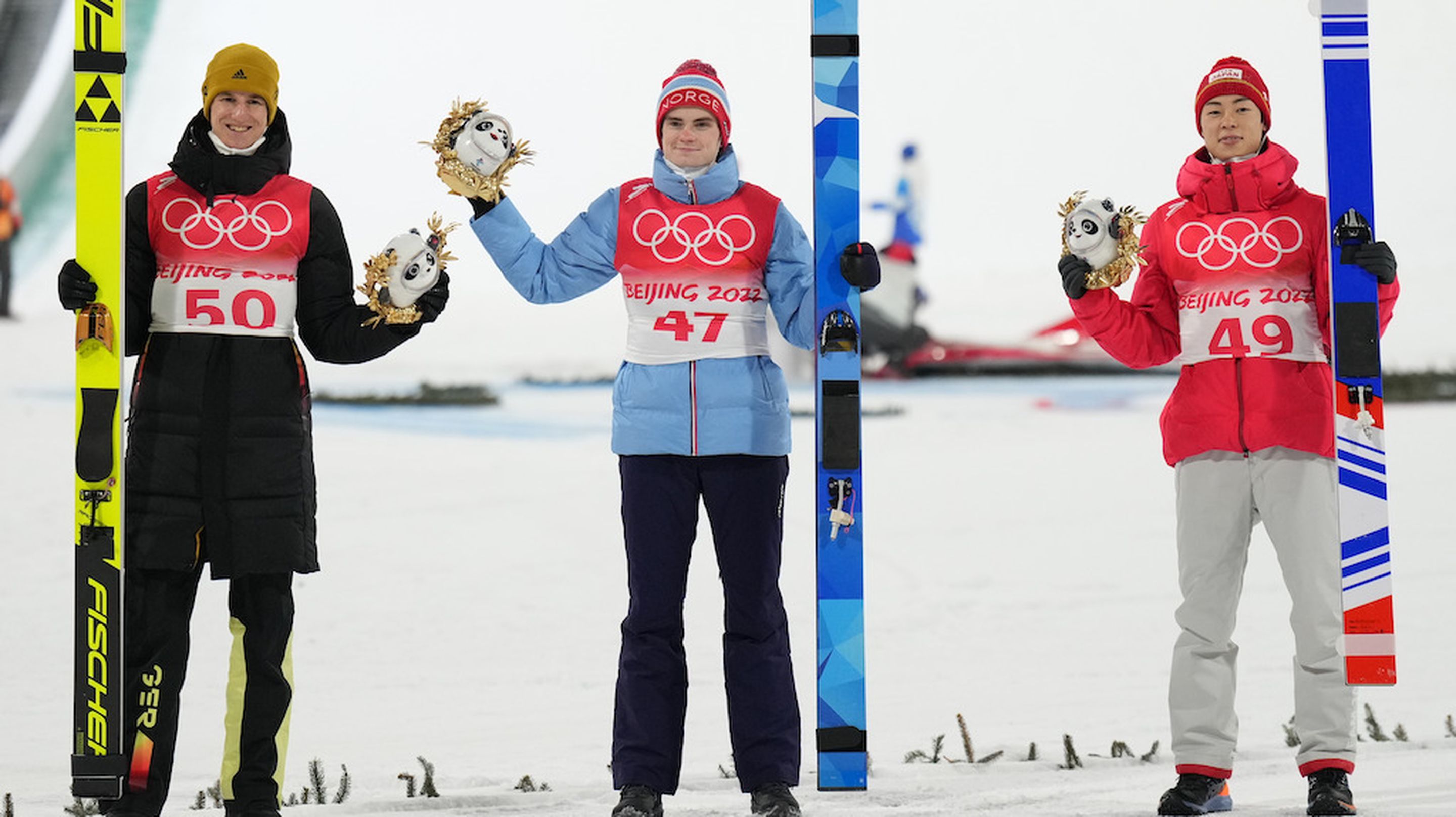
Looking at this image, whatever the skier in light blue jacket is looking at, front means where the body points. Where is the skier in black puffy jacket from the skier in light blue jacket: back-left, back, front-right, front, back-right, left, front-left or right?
right

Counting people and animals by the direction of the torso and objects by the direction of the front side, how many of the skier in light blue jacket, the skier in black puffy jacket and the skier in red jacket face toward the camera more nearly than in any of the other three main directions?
3

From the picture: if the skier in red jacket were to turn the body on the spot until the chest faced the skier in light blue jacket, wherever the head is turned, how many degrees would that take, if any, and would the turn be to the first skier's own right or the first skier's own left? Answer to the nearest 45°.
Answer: approximately 90° to the first skier's own right

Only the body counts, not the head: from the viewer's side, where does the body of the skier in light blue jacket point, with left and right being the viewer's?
facing the viewer

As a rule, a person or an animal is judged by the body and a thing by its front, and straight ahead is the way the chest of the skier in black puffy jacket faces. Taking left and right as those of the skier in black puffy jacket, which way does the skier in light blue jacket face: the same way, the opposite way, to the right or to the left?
the same way

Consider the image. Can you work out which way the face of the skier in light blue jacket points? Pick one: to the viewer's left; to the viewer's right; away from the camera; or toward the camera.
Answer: toward the camera

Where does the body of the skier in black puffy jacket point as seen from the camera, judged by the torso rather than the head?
toward the camera

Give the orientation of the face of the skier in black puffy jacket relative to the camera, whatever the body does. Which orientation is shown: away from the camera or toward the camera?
toward the camera

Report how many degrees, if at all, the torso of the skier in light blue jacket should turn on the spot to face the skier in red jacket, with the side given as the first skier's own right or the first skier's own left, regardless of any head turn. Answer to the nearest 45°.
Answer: approximately 90° to the first skier's own left

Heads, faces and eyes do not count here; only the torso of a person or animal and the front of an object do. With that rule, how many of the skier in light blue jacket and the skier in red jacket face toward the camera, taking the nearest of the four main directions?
2

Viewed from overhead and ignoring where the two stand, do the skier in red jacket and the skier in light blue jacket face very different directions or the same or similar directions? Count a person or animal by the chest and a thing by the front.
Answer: same or similar directions

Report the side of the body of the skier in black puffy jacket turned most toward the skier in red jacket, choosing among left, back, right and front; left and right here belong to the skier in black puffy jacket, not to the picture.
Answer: left

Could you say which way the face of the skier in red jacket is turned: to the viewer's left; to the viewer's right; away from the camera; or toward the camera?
toward the camera
